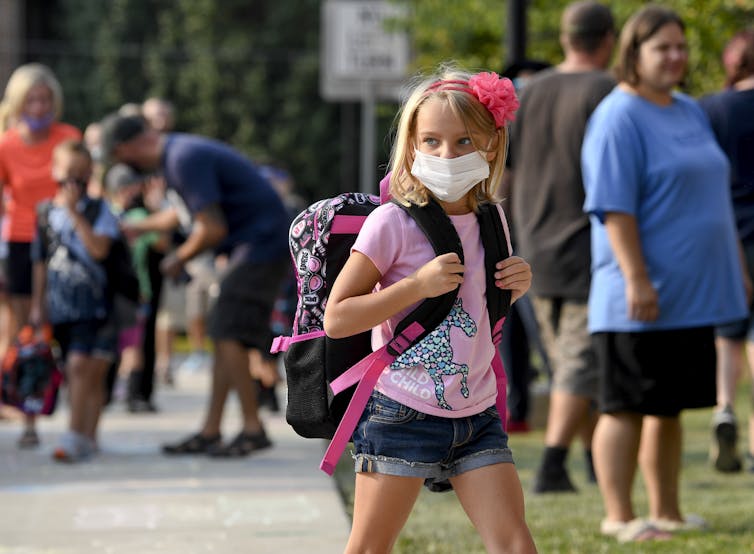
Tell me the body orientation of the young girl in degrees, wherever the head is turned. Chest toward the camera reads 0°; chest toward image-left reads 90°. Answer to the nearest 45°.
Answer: approximately 315°

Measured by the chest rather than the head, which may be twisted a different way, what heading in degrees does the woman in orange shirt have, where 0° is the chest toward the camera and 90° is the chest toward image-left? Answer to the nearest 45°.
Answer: approximately 0°

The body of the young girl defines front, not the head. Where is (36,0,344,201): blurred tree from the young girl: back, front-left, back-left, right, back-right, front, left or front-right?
back-left

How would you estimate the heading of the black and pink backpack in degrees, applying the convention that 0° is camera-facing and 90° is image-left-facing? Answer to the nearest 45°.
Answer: approximately 135°

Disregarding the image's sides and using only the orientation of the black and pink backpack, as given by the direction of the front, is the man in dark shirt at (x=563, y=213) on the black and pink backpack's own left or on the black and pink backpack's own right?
on the black and pink backpack's own right
